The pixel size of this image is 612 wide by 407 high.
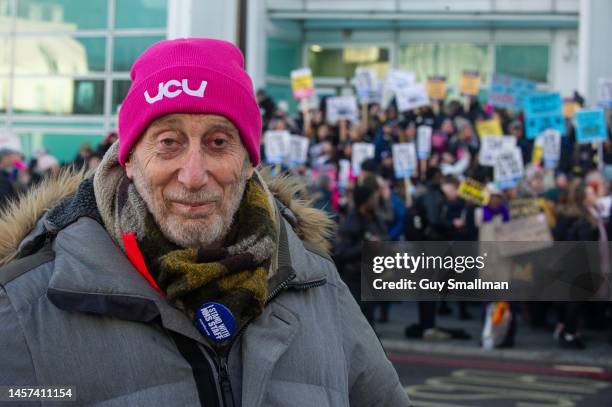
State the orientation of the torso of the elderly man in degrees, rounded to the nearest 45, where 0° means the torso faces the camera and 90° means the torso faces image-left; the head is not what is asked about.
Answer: approximately 0°
